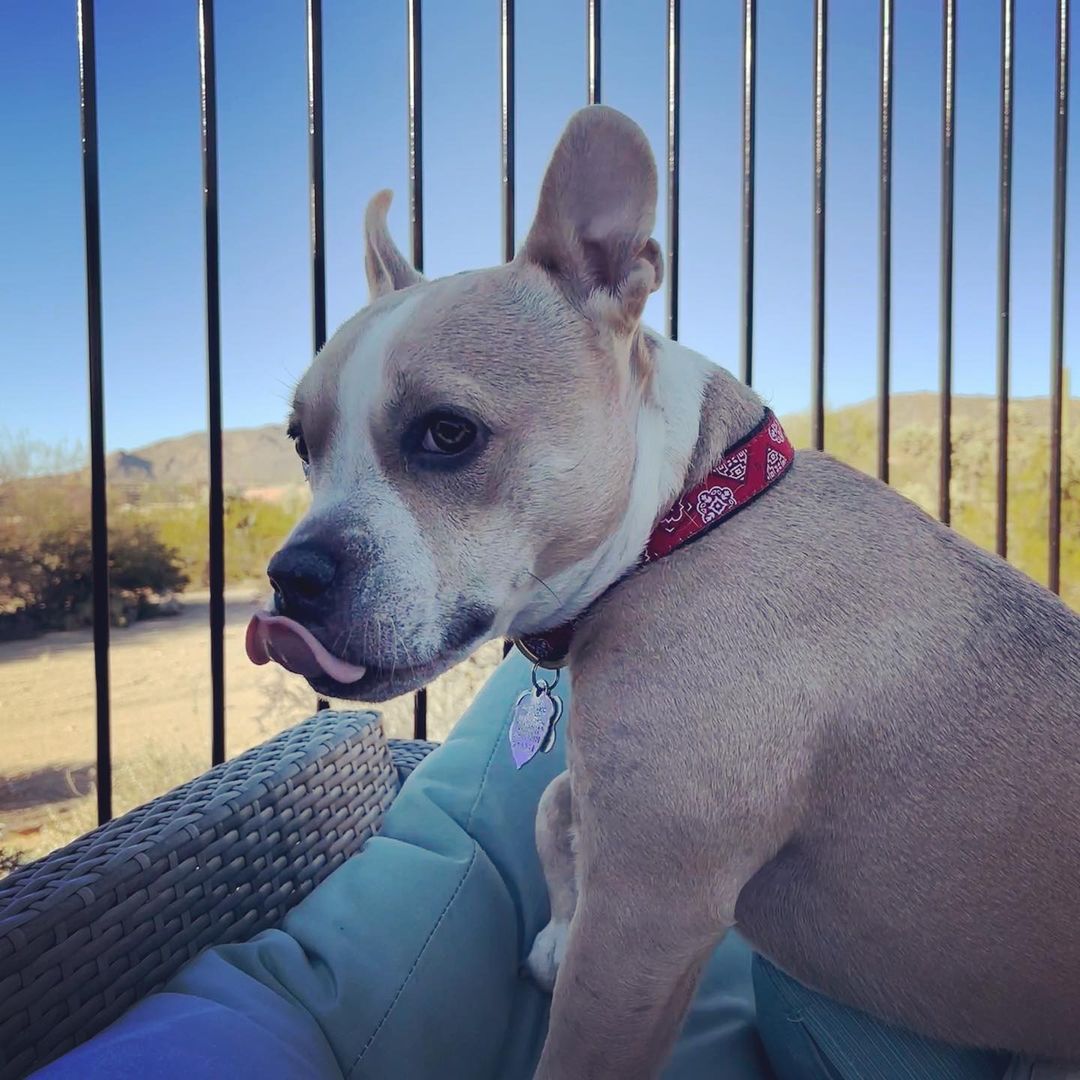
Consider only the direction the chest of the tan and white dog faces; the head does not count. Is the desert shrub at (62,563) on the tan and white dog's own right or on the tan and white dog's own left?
on the tan and white dog's own right

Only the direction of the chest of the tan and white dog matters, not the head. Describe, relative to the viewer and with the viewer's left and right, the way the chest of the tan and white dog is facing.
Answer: facing to the left of the viewer

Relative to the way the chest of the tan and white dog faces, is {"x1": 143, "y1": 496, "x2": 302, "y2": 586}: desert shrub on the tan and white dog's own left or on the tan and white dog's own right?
on the tan and white dog's own right

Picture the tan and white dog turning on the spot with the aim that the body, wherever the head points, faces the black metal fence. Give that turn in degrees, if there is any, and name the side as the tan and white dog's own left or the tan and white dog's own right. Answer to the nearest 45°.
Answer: approximately 90° to the tan and white dog's own right
